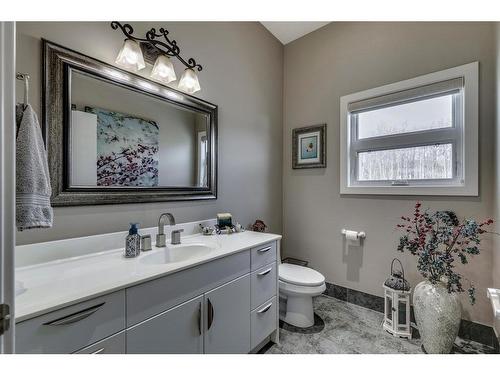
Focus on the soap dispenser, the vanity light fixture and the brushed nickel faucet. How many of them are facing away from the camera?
0

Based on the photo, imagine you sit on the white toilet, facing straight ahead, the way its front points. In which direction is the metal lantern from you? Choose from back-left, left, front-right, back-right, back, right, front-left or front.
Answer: front-left

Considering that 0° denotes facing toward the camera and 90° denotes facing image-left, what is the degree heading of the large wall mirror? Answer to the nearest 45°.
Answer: approximately 315°

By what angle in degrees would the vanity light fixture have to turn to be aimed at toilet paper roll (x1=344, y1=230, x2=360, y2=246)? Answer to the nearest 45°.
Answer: approximately 45° to its left

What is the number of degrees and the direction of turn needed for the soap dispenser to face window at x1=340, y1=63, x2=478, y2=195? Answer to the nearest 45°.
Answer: approximately 45° to its left

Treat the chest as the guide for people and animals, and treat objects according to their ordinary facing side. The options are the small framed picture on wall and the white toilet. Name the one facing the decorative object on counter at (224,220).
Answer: the small framed picture on wall

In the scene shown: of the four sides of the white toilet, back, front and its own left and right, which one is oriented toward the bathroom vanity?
right

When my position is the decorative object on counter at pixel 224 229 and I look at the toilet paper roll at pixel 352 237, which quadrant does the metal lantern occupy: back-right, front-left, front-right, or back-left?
front-right

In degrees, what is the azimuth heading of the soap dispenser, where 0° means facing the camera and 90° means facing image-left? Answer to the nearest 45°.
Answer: approximately 315°

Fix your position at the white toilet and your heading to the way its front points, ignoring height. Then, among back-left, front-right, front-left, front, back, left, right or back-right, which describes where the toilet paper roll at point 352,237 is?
left

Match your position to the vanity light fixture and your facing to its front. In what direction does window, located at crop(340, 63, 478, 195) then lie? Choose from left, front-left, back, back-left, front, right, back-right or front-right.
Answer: front-left

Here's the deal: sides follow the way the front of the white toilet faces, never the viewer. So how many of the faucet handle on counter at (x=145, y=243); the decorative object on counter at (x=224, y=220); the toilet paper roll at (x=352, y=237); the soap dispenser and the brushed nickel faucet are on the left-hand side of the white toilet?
1

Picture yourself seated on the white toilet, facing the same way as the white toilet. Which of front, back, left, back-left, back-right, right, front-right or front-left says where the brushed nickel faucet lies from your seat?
right

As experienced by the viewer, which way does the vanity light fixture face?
facing the viewer and to the right of the viewer
